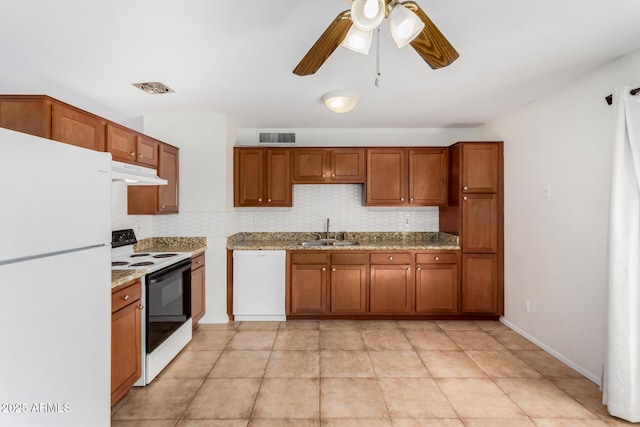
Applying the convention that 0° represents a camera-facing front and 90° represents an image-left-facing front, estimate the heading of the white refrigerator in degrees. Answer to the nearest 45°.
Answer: approximately 315°

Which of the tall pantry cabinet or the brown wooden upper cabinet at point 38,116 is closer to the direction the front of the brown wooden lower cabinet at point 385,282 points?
the brown wooden upper cabinet

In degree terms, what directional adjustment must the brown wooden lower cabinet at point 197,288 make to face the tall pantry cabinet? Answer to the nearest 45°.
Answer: approximately 45° to its left

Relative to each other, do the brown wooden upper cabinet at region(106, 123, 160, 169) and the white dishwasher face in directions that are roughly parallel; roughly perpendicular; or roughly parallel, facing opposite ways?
roughly perpendicular

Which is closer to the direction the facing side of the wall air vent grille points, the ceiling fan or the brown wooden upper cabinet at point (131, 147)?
the ceiling fan

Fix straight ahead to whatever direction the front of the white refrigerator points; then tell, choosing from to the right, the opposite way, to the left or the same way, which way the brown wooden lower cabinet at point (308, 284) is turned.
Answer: to the right

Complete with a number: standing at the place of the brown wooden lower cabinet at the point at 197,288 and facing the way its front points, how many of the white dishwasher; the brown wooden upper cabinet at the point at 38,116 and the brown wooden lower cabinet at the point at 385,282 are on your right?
1
